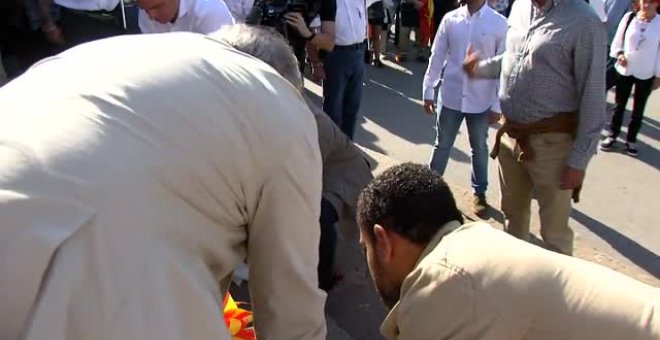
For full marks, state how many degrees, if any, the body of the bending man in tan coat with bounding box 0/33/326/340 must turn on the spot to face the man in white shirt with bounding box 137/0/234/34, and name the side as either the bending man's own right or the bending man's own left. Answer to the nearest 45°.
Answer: approximately 45° to the bending man's own left

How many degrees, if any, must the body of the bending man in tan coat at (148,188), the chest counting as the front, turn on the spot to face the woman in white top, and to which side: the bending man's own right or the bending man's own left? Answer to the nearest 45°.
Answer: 0° — they already face them

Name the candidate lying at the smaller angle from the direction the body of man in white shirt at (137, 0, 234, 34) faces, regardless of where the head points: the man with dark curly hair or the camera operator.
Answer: the man with dark curly hair

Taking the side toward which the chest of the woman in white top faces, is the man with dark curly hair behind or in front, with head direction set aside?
in front

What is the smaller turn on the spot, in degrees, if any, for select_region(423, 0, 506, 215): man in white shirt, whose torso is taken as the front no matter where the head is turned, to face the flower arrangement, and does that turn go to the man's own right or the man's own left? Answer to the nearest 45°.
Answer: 0° — they already face it

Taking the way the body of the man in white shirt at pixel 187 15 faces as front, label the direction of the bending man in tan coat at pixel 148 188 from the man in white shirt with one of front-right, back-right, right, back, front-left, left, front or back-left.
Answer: front-left

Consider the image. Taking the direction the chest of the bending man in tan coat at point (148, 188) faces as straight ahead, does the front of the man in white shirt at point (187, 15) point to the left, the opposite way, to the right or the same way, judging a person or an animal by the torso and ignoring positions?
the opposite way

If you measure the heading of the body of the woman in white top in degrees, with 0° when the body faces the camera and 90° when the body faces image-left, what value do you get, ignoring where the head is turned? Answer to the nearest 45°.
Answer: approximately 0°

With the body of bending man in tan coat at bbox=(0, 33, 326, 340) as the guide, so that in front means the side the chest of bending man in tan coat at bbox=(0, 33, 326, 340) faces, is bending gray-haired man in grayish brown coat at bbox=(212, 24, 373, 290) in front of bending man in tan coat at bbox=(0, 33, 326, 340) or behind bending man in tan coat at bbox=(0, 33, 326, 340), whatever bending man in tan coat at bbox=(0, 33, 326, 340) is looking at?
in front

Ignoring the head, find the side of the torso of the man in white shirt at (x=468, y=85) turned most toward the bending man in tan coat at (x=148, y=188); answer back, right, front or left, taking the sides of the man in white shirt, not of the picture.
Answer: front

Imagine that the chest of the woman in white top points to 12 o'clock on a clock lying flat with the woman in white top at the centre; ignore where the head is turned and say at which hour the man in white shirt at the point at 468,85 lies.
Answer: The man in white shirt is roughly at 1 o'clock from the woman in white top.

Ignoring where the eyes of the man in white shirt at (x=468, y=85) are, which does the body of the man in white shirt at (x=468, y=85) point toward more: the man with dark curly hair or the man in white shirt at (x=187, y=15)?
the man with dark curly hair

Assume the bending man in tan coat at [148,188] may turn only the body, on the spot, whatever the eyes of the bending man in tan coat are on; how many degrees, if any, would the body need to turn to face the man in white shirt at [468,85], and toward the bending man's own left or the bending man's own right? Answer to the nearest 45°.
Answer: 0° — they already face them
